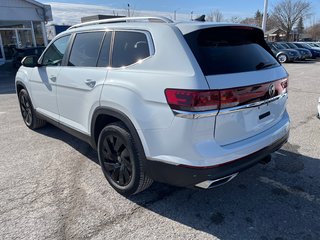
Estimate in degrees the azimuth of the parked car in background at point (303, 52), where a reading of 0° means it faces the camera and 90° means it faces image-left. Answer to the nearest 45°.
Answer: approximately 315°

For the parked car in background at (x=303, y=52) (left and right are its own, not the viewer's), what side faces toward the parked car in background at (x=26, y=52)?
right

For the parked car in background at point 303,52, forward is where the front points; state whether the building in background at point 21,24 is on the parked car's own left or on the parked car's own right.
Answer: on the parked car's own right

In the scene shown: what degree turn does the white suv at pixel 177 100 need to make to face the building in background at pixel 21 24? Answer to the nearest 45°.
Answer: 0° — it already faces it

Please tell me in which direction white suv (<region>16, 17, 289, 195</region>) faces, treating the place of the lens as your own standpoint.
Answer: facing away from the viewer and to the left of the viewer
